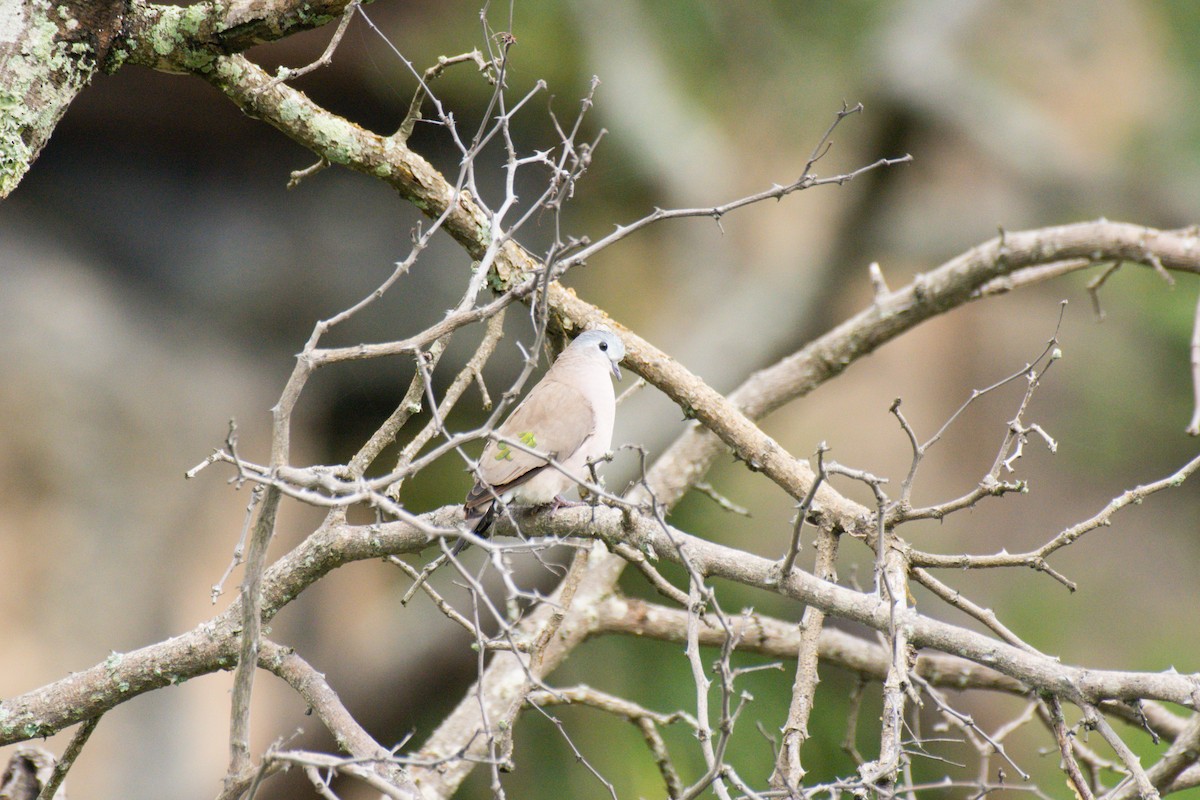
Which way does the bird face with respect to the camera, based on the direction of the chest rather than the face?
to the viewer's right
